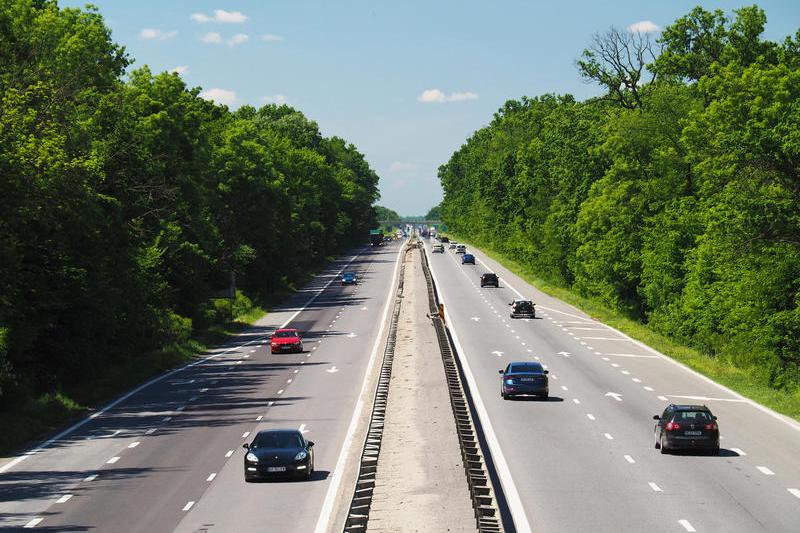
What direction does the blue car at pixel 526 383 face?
away from the camera

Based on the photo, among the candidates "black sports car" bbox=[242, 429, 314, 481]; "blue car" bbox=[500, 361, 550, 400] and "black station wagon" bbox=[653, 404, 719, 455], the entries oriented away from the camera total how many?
2

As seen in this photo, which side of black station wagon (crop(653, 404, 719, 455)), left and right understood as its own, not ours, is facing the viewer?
back

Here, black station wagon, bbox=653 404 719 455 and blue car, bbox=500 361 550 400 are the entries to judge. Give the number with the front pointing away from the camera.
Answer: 2

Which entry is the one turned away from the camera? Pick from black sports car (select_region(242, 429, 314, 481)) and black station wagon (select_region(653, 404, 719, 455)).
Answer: black station wagon (select_region(653, 404, 719, 455))

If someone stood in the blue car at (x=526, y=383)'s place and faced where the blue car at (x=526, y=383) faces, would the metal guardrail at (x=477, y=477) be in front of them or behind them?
behind

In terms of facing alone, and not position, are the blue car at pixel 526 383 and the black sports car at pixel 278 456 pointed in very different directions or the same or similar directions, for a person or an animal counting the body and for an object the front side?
very different directions

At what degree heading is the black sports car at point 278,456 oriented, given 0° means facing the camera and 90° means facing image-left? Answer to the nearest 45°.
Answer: approximately 0°

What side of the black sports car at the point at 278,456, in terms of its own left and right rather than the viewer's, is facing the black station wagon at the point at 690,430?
left

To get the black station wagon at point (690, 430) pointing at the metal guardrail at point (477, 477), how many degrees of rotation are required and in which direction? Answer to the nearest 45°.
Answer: approximately 135° to its left
